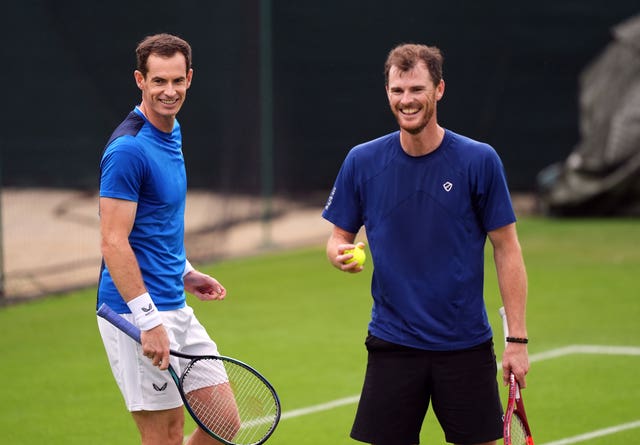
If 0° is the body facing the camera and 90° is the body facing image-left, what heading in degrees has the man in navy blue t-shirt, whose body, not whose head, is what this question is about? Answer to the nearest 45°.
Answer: approximately 0°
